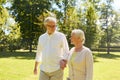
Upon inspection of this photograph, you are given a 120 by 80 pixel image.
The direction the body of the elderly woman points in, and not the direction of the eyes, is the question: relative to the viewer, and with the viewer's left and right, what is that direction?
facing the viewer and to the left of the viewer

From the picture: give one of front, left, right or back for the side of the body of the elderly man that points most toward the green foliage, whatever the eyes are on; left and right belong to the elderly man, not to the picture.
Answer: back

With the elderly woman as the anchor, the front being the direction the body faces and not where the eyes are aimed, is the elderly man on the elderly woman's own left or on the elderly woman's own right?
on the elderly woman's own right

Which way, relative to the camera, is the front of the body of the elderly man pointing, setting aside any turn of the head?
toward the camera

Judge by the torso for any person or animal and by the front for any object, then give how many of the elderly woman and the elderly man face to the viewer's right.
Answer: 0

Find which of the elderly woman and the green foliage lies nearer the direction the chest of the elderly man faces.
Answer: the elderly woman
